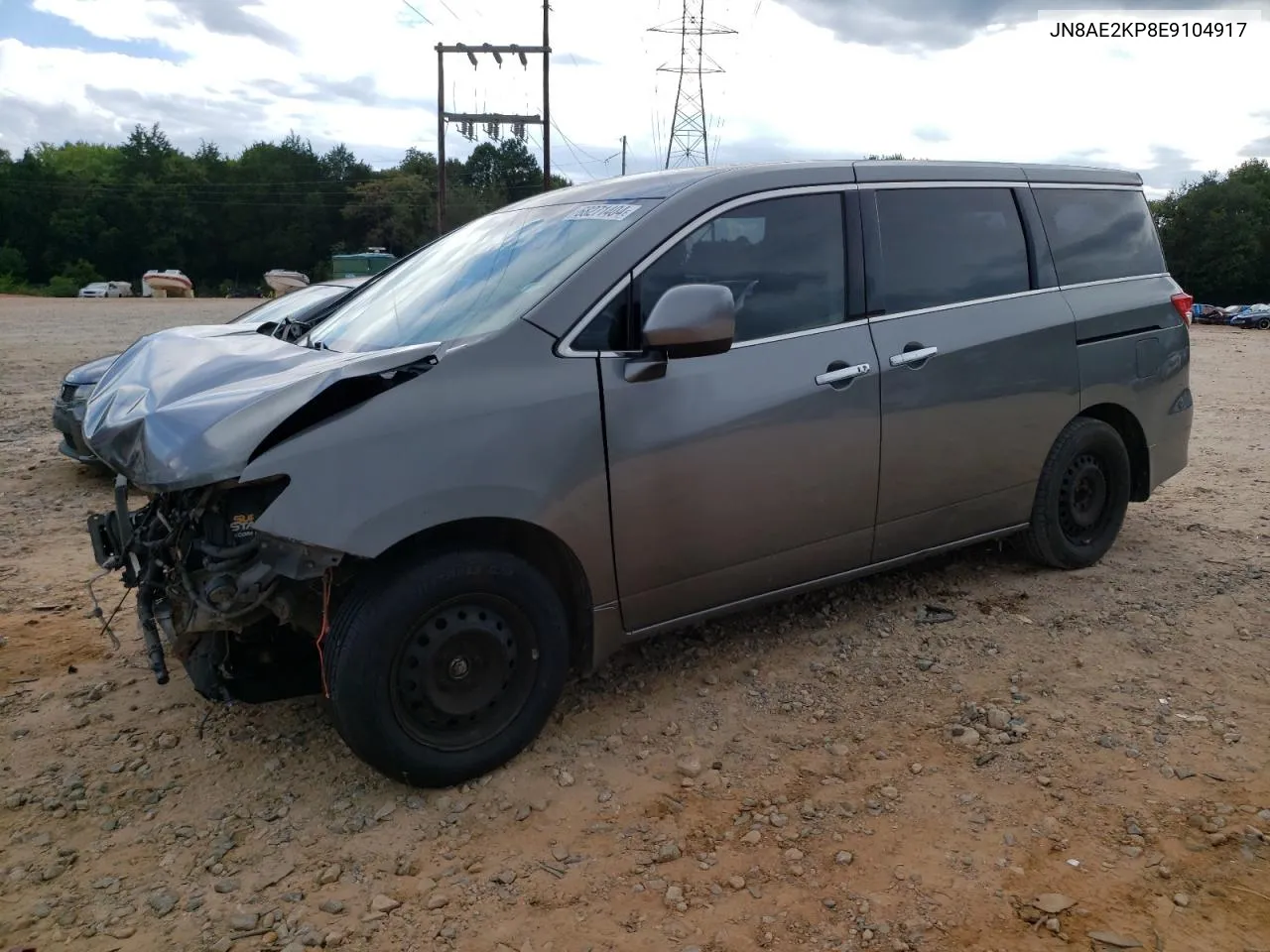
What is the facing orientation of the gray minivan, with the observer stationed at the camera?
facing the viewer and to the left of the viewer

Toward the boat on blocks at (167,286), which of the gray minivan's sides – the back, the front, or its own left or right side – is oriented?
right

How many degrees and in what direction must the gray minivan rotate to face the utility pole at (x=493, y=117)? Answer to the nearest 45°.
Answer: approximately 135° to its right

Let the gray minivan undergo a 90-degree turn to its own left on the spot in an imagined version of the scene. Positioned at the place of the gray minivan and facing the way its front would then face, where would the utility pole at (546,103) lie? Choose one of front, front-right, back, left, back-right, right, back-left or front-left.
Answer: back-left
